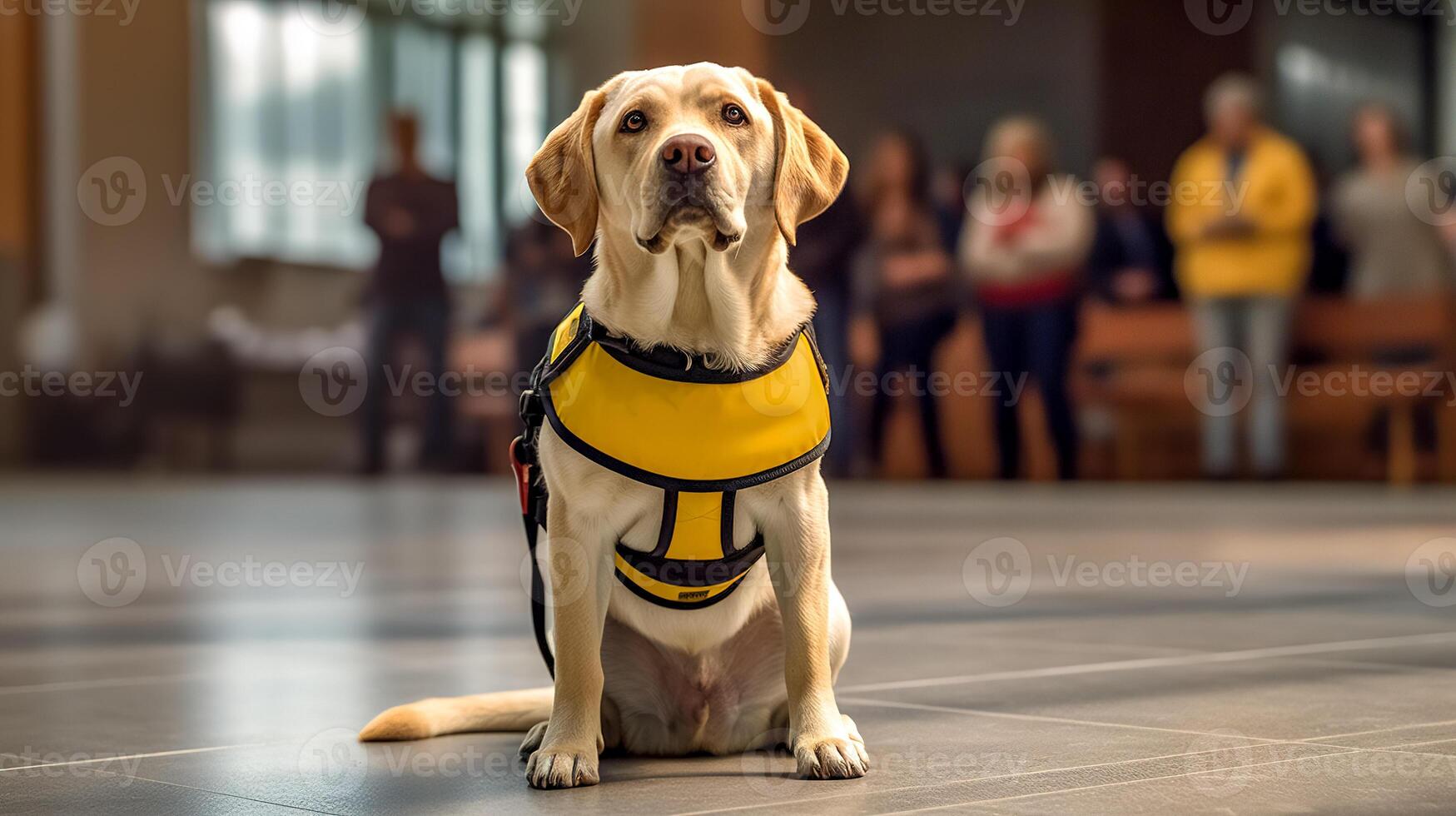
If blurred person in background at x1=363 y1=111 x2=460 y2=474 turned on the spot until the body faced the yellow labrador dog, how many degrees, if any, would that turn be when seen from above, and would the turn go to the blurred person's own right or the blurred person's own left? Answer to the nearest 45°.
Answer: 0° — they already face it

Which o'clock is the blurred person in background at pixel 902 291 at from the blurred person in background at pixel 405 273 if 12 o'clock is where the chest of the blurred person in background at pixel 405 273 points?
the blurred person in background at pixel 902 291 is roughly at 10 o'clock from the blurred person in background at pixel 405 273.

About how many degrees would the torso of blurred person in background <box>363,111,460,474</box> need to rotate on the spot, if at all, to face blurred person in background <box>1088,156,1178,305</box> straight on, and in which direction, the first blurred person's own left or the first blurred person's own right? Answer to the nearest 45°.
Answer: approximately 45° to the first blurred person's own left

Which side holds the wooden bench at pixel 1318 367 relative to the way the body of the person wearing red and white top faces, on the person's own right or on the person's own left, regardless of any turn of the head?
on the person's own left

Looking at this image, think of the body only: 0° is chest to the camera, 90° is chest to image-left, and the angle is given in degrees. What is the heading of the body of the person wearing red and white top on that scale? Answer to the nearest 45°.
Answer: approximately 0°

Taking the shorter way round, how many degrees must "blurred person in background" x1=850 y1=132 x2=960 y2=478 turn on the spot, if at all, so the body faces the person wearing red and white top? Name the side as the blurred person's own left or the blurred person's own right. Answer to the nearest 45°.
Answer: approximately 45° to the blurred person's own left

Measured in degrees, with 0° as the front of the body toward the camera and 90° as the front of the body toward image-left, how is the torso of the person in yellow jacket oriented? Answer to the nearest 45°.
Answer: approximately 0°
